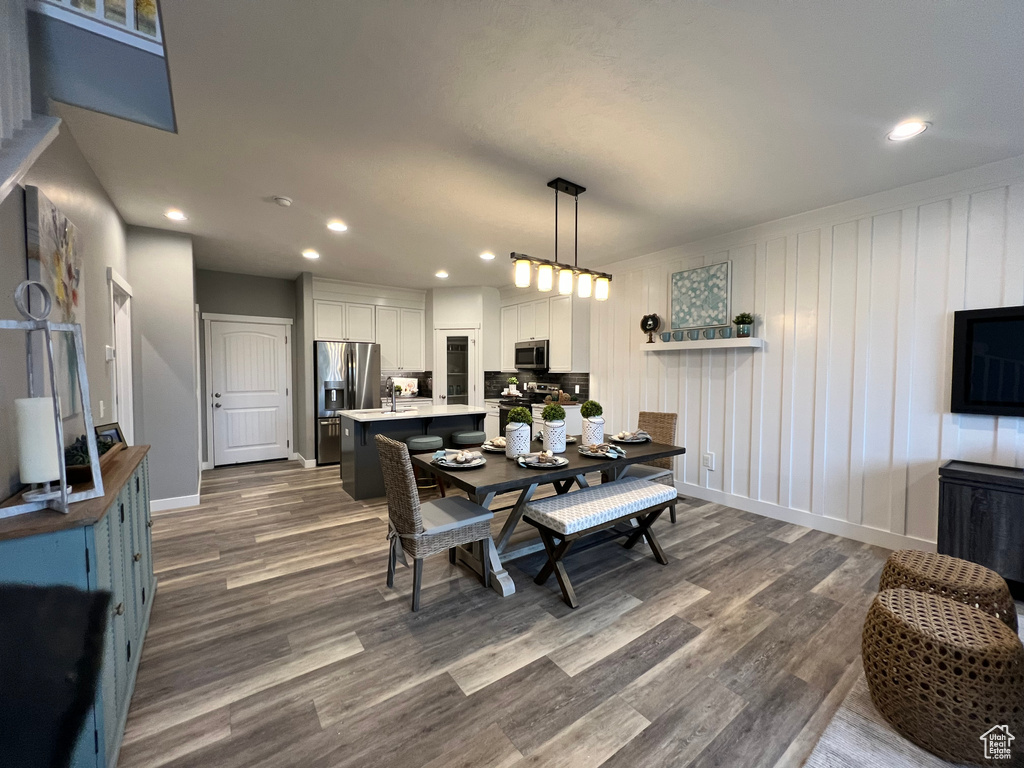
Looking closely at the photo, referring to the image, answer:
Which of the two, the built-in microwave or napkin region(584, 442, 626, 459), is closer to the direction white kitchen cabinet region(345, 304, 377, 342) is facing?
the napkin

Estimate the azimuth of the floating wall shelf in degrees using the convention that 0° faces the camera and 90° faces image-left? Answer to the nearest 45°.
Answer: approximately 45°

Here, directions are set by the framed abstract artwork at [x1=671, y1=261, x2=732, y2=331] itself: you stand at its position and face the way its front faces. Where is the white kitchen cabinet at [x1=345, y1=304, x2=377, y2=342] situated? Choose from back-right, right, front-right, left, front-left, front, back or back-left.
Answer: front-right

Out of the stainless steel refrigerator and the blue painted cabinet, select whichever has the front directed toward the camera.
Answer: the stainless steel refrigerator

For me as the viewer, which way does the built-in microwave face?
facing the viewer and to the left of the viewer

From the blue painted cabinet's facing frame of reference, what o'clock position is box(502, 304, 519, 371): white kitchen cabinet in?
The white kitchen cabinet is roughly at 11 o'clock from the blue painted cabinet.

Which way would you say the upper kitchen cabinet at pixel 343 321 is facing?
toward the camera

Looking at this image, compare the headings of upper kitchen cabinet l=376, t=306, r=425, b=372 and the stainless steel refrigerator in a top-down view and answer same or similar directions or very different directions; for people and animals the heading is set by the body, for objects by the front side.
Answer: same or similar directions

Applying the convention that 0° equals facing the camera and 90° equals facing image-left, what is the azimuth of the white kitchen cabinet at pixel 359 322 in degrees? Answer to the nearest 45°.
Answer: approximately 0°

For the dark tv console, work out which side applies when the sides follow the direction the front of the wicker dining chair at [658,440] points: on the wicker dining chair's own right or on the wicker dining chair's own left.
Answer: on the wicker dining chair's own left

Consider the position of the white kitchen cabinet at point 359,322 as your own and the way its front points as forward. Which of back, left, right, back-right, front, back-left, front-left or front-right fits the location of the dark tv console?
front-left

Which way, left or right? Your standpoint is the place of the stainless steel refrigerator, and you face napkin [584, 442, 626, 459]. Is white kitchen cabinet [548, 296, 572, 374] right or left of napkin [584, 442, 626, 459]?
left

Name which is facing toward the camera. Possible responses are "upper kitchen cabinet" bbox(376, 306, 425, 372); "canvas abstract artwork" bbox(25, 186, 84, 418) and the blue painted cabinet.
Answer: the upper kitchen cabinet

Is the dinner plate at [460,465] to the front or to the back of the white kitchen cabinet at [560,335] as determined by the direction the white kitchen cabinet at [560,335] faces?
to the front

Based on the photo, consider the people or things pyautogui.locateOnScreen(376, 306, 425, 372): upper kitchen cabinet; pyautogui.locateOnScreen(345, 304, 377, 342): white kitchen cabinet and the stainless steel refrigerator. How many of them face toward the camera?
3

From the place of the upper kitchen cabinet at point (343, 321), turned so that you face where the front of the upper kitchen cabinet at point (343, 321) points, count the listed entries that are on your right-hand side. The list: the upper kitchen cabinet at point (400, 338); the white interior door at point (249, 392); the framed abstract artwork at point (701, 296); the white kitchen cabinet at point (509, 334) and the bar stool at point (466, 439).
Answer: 1
